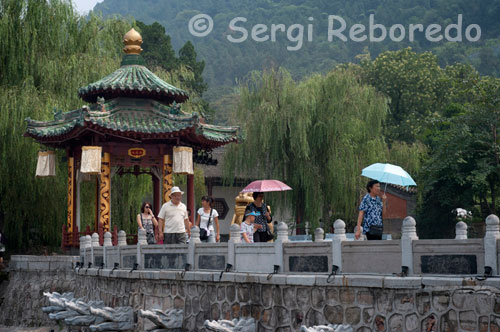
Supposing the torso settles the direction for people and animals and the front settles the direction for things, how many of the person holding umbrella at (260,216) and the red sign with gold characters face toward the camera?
2

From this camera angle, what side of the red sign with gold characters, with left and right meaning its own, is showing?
front

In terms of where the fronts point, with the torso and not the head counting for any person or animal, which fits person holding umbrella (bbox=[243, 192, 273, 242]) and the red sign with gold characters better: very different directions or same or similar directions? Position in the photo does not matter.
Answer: same or similar directions

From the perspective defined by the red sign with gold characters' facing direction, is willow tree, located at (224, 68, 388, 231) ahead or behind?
behind

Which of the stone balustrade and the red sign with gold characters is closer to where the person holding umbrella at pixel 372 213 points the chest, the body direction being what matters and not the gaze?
the stone balustrade

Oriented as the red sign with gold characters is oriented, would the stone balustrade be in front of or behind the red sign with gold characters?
in front

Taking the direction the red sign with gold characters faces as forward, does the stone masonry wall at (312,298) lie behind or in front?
in front

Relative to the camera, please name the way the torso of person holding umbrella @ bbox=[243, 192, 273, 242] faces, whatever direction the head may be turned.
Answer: toward the camera

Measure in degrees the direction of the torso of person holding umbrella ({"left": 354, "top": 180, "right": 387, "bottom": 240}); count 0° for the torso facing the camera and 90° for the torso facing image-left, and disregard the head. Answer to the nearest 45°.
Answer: approximately 315°

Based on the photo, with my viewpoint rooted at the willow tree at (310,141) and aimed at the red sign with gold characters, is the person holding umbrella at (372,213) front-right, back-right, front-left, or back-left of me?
front-left

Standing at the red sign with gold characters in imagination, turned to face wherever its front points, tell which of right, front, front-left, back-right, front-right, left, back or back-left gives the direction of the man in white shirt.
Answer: front

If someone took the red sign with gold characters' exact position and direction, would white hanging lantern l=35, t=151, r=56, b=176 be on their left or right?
on their right

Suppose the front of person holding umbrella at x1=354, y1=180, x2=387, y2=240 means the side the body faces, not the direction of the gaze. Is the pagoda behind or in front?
behind
